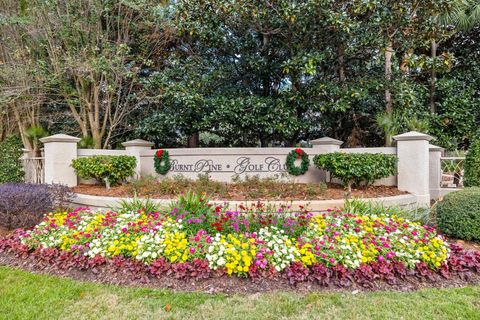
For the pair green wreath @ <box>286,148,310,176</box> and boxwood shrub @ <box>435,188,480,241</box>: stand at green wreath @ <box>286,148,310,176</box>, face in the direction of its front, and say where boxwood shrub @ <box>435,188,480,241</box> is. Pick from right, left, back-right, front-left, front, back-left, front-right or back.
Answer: front-left

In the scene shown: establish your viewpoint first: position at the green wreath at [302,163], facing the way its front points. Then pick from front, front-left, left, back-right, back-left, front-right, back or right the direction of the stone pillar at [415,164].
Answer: left

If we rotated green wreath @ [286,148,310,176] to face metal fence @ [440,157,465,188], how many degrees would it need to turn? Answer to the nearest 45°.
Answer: approximately 135° to its left

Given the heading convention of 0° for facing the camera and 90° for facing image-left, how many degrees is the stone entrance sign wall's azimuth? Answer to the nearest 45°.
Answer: approximately 0°

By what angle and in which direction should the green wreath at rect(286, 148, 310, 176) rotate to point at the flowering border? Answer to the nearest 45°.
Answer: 0° — it already faces it

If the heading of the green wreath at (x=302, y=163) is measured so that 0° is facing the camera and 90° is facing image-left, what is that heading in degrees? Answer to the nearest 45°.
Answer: approximately 0°

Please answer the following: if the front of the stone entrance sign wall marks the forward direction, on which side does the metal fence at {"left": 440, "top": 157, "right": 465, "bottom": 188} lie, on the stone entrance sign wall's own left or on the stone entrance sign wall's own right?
on the stone entrance sign wall's own left

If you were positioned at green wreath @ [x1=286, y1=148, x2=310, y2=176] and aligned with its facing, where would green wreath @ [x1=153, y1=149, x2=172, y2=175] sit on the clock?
green wreath @ [x1=153, y1=149, x2=172, y2=175] is roughly at 3 o'clock from green wreath @ [x1=286, y1=148, x2=310, y2=176].

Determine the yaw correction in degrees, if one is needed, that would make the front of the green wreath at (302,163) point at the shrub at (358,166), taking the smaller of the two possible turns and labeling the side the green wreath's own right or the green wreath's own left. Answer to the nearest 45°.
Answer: approximately 45° to the green wreath's own left

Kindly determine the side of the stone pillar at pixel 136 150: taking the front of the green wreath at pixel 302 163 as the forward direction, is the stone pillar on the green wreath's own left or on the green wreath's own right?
on the green wreath's own right

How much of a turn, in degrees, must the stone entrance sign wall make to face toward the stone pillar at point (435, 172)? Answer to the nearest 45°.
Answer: approximately 90° to its left
